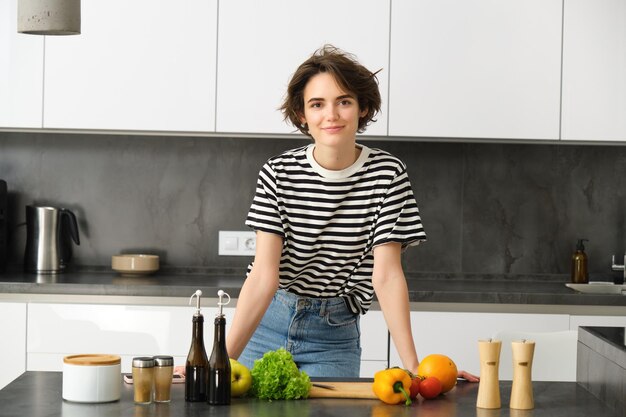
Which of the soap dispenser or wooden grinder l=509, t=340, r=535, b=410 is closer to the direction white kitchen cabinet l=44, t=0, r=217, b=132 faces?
the wooden grinder

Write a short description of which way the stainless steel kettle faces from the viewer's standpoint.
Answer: facing to the left of the viewer

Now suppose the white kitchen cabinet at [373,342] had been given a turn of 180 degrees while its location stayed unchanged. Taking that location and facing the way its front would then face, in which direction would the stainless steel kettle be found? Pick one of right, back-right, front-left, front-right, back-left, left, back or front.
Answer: left

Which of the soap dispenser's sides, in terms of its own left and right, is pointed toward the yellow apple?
right

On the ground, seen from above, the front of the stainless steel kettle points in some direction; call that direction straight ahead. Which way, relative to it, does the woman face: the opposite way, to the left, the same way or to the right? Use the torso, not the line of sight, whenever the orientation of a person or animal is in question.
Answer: to the left

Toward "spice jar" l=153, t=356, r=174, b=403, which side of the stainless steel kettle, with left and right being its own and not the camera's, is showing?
left

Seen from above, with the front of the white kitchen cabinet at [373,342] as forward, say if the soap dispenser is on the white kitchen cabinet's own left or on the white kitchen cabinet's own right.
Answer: on the white kitchen cabinet's own left

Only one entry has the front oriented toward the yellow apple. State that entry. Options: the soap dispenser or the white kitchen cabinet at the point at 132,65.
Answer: the white kitchen cabinet

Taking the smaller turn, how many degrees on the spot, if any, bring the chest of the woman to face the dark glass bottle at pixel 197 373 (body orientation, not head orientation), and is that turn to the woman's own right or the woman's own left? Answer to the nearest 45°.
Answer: approximately 45° to the woman's own right
